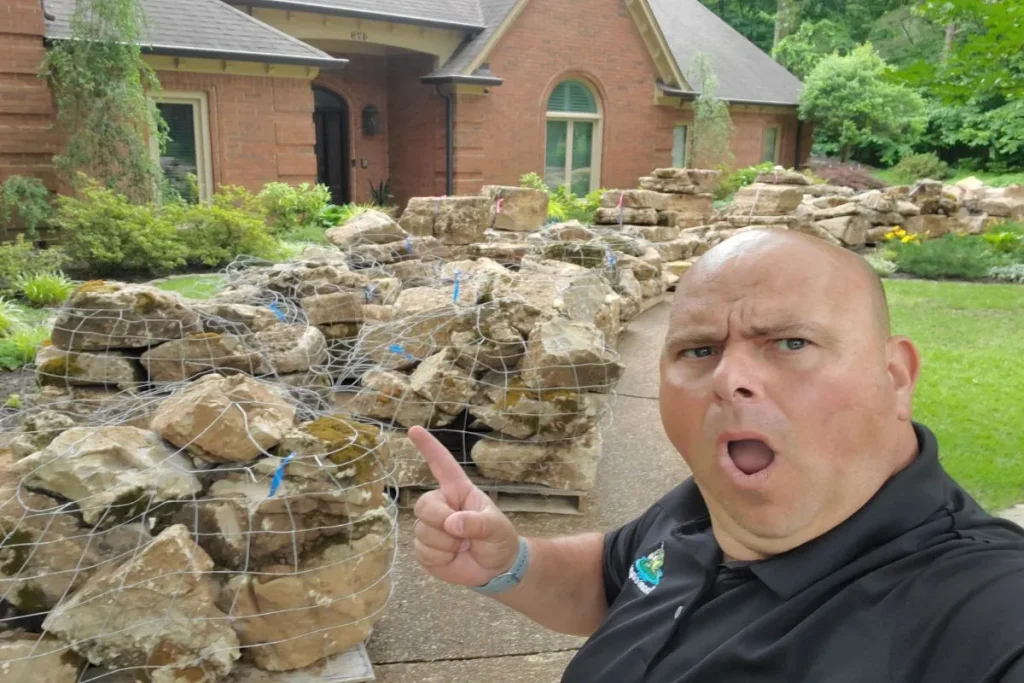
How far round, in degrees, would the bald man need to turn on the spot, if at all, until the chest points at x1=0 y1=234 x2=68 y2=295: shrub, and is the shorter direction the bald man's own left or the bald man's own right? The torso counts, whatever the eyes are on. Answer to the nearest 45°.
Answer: approximately 90° to the bald man's own right

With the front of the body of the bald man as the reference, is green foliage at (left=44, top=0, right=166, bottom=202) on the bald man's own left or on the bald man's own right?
on the bald man's own right

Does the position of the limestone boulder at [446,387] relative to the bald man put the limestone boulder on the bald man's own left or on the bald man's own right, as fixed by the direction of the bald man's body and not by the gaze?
on the bald man's own right

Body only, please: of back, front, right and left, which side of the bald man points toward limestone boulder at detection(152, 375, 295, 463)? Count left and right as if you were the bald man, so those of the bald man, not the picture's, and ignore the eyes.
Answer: right

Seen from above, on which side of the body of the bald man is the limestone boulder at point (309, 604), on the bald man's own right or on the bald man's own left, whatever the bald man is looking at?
on the bald man's own right

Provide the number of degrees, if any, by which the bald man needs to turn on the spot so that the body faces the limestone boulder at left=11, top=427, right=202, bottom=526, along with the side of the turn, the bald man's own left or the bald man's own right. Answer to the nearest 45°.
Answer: approximately 90° to the bald man's own right

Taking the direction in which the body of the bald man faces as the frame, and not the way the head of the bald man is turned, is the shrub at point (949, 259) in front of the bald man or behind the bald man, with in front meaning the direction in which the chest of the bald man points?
behind

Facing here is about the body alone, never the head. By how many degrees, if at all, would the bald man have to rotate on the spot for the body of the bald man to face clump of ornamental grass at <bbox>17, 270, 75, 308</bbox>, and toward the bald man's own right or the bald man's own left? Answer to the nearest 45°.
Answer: approximately 90° to the bald man's own right

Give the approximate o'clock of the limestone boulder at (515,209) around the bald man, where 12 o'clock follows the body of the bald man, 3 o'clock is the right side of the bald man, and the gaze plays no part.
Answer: The limestone boulder is roughly at 4 o'clock from the bald man.

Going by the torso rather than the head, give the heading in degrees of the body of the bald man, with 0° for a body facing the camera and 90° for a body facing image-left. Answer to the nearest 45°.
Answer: approximately 45°

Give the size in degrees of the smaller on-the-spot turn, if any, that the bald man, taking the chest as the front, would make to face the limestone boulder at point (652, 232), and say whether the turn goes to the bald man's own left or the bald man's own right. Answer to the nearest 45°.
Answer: approximately 135° to the bald man's own right

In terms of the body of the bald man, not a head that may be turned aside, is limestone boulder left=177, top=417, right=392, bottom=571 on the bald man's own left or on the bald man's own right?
on the bald man's own right
